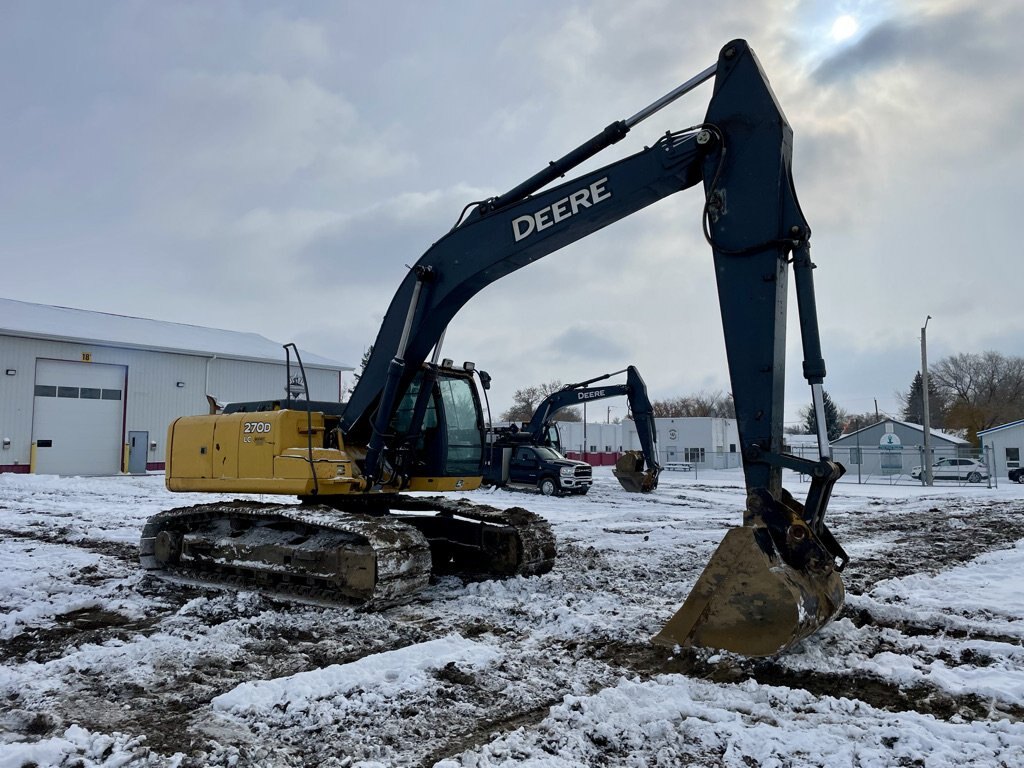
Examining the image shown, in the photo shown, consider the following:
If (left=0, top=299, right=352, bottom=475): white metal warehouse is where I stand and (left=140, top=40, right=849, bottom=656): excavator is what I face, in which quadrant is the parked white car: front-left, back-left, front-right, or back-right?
front-left

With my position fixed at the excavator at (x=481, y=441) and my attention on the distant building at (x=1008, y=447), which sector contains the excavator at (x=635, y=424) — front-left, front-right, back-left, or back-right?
front-left

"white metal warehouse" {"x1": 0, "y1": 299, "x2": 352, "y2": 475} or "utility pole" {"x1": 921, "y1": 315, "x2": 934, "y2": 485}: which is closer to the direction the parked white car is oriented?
the white metal warehouse

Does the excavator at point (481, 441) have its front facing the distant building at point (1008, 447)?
no

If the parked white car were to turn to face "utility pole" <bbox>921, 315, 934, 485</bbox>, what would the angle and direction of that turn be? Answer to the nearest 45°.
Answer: approximately 90° to its left

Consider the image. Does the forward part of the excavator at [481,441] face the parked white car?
no

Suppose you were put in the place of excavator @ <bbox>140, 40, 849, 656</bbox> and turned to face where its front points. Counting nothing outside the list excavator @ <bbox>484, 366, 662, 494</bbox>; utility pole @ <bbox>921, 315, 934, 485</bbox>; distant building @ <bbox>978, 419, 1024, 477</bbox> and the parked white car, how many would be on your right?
0

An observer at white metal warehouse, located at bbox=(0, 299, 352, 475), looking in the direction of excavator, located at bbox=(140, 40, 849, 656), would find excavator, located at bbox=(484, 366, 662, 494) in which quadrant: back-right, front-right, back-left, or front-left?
front-left

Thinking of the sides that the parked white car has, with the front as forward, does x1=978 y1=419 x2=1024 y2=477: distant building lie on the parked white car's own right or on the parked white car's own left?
on the parked white car's own right

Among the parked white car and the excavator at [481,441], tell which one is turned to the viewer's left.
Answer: the parked white car

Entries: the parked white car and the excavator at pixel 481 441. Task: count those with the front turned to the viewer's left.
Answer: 1

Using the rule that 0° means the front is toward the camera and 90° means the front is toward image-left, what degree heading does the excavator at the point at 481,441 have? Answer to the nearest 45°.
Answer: approximately 315°

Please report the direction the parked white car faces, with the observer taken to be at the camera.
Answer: facing to the left of the viewer

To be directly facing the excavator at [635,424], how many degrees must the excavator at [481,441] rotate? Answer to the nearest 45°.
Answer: approximately 135° to its left

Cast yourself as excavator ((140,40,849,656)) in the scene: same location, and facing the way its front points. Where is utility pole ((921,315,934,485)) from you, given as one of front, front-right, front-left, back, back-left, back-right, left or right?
left

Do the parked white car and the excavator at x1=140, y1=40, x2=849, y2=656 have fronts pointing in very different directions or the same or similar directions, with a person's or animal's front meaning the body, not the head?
very different directions

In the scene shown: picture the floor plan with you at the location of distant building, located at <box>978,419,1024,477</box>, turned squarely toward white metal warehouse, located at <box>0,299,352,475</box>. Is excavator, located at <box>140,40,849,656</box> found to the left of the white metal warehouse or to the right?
left
